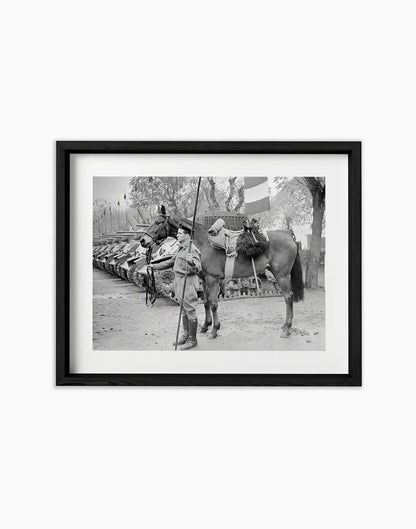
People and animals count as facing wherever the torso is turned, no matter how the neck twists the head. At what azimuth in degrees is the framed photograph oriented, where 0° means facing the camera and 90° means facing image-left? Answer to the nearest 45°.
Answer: approximately 0°
